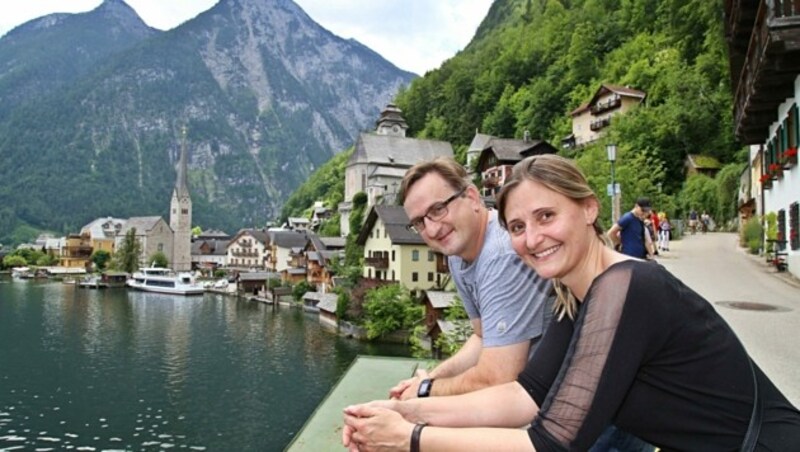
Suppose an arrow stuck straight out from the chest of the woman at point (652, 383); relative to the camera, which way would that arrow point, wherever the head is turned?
to the viewer's left

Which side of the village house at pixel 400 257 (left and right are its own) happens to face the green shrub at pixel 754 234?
left

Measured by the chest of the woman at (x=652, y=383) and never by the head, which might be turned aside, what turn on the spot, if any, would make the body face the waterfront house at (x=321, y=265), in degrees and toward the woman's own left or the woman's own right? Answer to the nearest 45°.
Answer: approximately 45° to the woman's own right

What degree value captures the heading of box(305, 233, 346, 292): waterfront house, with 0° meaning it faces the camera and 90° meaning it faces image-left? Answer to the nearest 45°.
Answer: approximately 45°

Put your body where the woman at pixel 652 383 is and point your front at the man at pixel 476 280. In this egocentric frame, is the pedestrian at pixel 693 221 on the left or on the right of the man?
right

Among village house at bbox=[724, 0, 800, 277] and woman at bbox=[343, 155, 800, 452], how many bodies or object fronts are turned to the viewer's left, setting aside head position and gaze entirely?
2

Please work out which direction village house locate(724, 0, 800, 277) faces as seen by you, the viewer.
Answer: facing to the left of the viewer

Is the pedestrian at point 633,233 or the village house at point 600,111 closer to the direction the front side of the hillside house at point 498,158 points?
the pedestrian
